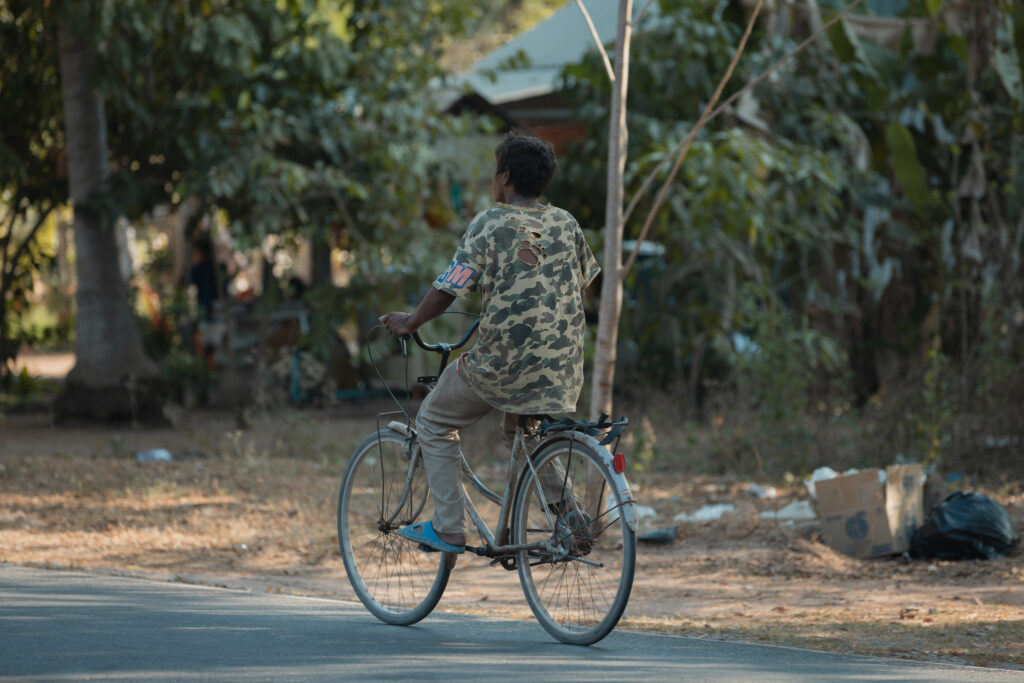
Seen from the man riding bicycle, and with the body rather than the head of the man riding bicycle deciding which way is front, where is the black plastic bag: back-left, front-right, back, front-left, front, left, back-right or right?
right

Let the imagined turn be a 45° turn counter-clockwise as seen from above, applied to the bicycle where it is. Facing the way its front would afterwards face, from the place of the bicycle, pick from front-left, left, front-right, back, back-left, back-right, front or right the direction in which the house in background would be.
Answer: right

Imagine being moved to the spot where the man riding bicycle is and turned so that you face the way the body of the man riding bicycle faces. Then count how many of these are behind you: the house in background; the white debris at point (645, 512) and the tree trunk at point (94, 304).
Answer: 0

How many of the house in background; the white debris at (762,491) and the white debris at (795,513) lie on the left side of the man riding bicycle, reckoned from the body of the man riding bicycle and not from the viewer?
0

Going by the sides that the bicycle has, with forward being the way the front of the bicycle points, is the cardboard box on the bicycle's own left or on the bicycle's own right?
on the bicycle's own right

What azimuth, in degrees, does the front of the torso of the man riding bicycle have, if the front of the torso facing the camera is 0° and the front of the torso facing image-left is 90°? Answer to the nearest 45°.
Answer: approximately 135°

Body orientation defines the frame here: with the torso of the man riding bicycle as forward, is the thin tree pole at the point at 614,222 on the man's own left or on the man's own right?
on the man's own right

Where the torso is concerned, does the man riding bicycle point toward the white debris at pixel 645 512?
no

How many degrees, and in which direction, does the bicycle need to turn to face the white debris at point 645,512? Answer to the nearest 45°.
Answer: approximately 45° to its right

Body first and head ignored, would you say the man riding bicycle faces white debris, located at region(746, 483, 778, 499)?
no

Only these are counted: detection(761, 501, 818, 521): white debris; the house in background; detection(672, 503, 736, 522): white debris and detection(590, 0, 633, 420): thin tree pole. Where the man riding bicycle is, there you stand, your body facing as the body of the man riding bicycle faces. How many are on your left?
0

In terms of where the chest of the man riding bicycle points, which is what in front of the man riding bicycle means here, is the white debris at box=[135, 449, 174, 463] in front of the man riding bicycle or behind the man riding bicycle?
in front

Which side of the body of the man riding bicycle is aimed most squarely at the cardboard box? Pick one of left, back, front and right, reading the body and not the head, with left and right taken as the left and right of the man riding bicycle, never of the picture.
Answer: right

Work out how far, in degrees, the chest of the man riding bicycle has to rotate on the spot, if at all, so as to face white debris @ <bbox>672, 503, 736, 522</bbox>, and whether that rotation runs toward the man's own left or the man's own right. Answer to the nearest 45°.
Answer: approximately 45° to the man's own right

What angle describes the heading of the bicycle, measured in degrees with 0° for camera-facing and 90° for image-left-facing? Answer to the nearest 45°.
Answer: approximately 135°

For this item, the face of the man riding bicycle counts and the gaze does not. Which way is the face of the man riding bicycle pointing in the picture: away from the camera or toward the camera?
away from the camera
